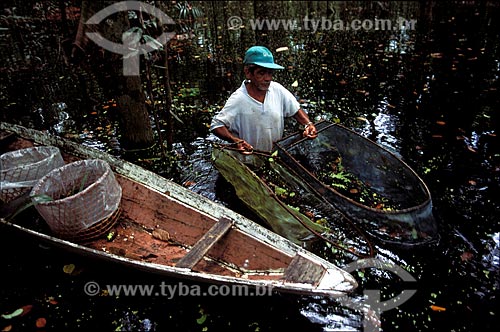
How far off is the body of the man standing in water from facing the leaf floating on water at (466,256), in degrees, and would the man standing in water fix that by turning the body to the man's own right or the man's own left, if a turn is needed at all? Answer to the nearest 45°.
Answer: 0° — they already face it

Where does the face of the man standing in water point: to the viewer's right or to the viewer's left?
to the viewer's right

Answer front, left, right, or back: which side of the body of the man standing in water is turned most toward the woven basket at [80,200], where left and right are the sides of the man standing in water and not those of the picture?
right

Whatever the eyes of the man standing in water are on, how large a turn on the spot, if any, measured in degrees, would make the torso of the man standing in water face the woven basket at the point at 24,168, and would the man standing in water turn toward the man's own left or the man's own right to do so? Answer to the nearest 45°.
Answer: approximately 135° to the man's own right
